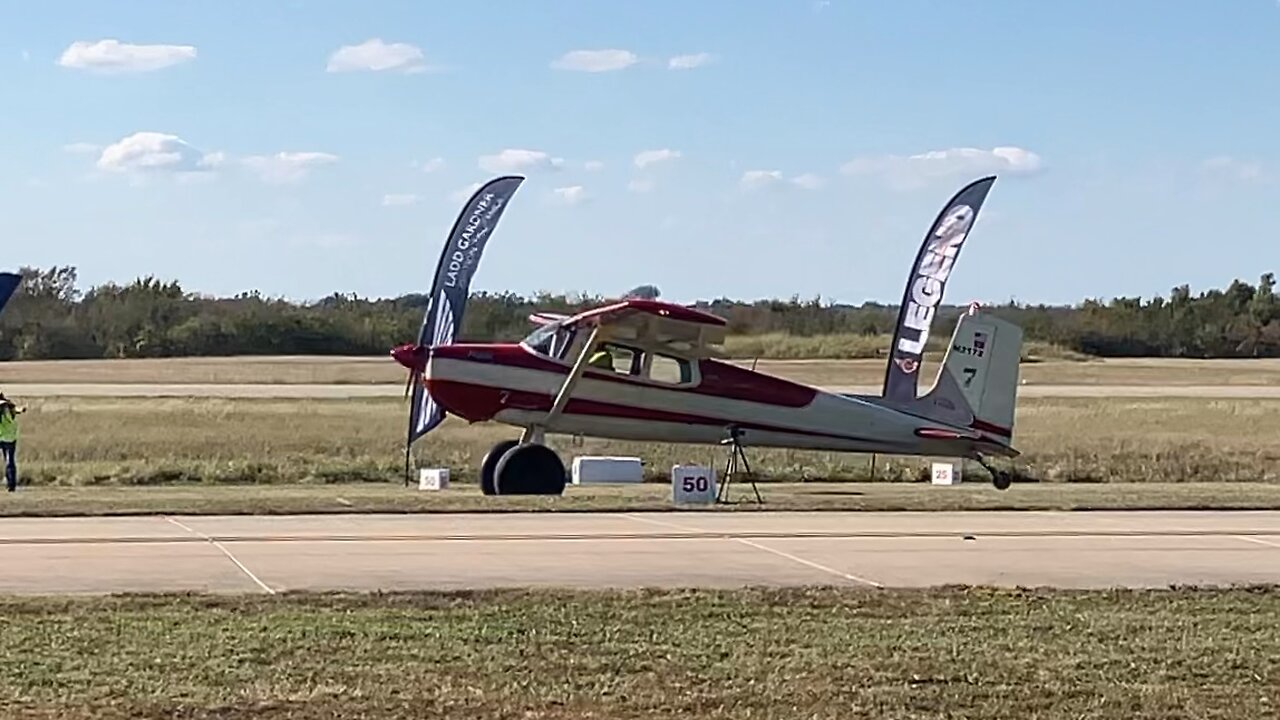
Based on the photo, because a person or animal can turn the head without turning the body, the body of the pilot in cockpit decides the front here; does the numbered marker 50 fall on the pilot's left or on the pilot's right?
on the pilot's left

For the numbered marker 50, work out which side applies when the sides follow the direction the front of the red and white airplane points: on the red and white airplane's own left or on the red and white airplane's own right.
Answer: on the red and white airplane's own left

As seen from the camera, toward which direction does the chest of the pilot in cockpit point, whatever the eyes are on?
to the viewer's left

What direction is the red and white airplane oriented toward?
to the viewer's left
